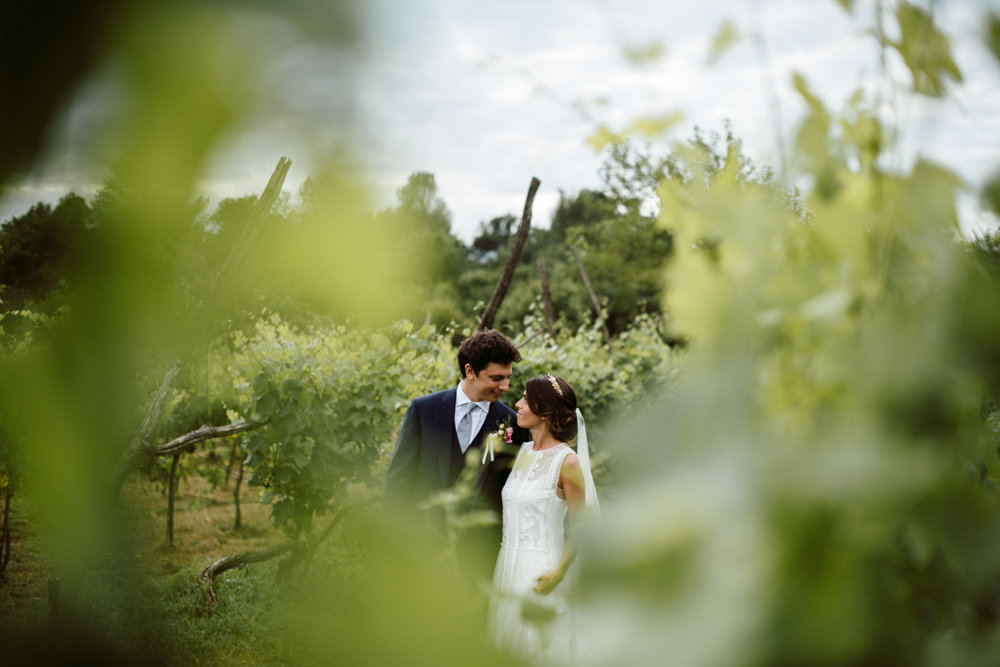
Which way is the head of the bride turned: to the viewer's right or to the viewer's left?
to the viewer's left

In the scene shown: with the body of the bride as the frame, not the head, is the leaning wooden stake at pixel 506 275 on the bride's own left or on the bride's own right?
on the bride's own right

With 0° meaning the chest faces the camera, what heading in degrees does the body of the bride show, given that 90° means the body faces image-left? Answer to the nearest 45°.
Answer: approximately 45°

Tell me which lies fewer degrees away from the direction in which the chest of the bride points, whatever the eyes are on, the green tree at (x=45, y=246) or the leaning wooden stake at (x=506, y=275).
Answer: the green tree
